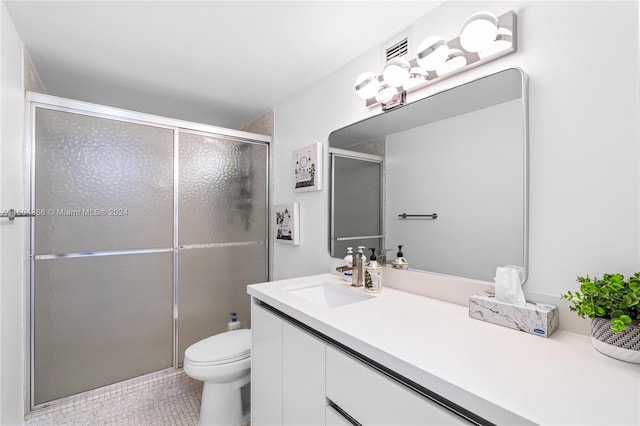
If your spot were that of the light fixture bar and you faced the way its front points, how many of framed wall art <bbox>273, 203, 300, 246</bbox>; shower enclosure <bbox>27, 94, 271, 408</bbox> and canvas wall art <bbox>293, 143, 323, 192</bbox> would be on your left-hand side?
0

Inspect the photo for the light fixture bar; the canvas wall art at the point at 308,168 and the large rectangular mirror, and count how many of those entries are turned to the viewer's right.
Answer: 0

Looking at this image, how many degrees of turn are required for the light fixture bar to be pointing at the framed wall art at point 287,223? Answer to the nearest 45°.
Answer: approximately 90° to its right

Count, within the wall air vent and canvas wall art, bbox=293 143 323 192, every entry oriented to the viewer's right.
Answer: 0

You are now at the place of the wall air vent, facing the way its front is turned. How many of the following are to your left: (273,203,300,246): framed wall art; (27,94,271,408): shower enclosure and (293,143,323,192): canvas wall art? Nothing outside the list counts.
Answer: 0

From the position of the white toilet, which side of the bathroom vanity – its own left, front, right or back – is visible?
right

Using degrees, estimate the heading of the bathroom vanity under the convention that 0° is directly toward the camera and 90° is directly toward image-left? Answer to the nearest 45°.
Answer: approximately 45°

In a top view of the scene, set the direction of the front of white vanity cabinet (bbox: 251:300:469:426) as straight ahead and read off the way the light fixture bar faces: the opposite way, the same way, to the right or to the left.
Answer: the same way

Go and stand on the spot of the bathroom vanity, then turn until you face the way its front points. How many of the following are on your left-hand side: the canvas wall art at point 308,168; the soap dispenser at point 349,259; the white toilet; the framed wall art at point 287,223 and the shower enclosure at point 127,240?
0

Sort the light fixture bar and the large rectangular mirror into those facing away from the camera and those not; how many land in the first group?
0

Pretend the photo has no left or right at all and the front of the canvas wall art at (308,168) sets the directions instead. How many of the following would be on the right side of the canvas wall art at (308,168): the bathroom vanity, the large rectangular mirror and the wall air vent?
0

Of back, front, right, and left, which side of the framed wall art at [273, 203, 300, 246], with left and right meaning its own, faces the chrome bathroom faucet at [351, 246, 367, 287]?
left

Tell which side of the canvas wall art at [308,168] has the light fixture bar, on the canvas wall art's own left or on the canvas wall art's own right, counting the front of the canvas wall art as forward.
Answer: on the canvas wall art's own left

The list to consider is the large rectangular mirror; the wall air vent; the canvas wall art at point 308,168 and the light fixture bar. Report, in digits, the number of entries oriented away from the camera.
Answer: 0
